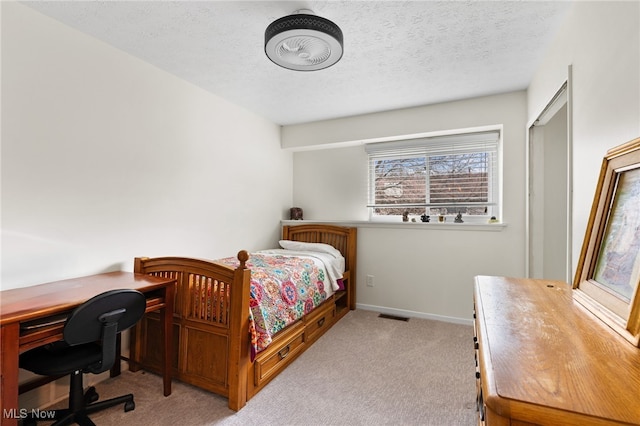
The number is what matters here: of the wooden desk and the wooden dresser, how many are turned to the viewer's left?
1

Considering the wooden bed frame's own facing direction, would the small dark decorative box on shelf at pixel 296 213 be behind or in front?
behind

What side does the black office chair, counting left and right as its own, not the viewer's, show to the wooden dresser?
back

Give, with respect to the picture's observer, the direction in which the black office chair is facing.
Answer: facing away from the viewer and to the left of the viewer

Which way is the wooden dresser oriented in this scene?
to the viewer's left

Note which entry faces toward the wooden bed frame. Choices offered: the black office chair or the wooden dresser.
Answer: the wooden dresser

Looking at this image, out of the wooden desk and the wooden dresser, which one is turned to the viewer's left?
the wooden dresser

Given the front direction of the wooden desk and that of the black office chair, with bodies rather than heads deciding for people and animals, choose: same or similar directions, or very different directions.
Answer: very different directions

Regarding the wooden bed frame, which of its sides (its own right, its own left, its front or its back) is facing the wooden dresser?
left
